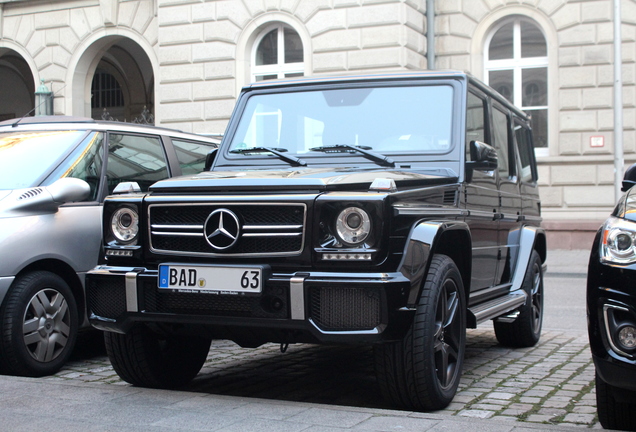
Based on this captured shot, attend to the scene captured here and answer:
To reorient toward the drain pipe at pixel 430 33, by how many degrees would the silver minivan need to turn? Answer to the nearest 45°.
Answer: approximately 180°

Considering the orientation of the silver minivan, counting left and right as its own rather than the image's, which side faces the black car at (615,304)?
left

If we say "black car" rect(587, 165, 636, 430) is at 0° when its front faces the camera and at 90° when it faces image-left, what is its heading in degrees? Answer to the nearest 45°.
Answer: approximately 45°

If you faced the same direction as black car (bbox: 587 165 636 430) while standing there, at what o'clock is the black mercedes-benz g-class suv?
The black mercedes-benz g-class suv is roughly at 2 o'clock from the black car.

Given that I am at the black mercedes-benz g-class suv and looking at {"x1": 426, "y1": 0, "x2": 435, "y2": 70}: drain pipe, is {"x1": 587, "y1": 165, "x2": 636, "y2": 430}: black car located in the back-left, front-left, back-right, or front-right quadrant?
back-right

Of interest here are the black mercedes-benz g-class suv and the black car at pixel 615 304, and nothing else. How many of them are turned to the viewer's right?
0

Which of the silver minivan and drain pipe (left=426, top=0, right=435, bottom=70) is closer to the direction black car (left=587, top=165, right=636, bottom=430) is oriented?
the silver minivan

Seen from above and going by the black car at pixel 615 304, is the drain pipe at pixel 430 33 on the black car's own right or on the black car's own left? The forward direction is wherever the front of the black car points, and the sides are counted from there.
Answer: on the black car's own right

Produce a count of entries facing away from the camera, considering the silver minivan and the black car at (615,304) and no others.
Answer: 0

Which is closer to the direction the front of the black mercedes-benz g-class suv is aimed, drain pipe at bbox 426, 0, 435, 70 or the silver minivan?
the silver minivan

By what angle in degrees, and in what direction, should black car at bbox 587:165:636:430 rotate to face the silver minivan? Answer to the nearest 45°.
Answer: approximately 45° to its right

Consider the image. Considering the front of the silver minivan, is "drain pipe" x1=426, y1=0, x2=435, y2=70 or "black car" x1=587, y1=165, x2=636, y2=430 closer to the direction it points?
the black car

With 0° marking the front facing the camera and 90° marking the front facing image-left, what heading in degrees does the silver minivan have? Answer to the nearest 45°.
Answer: approximately 45°
